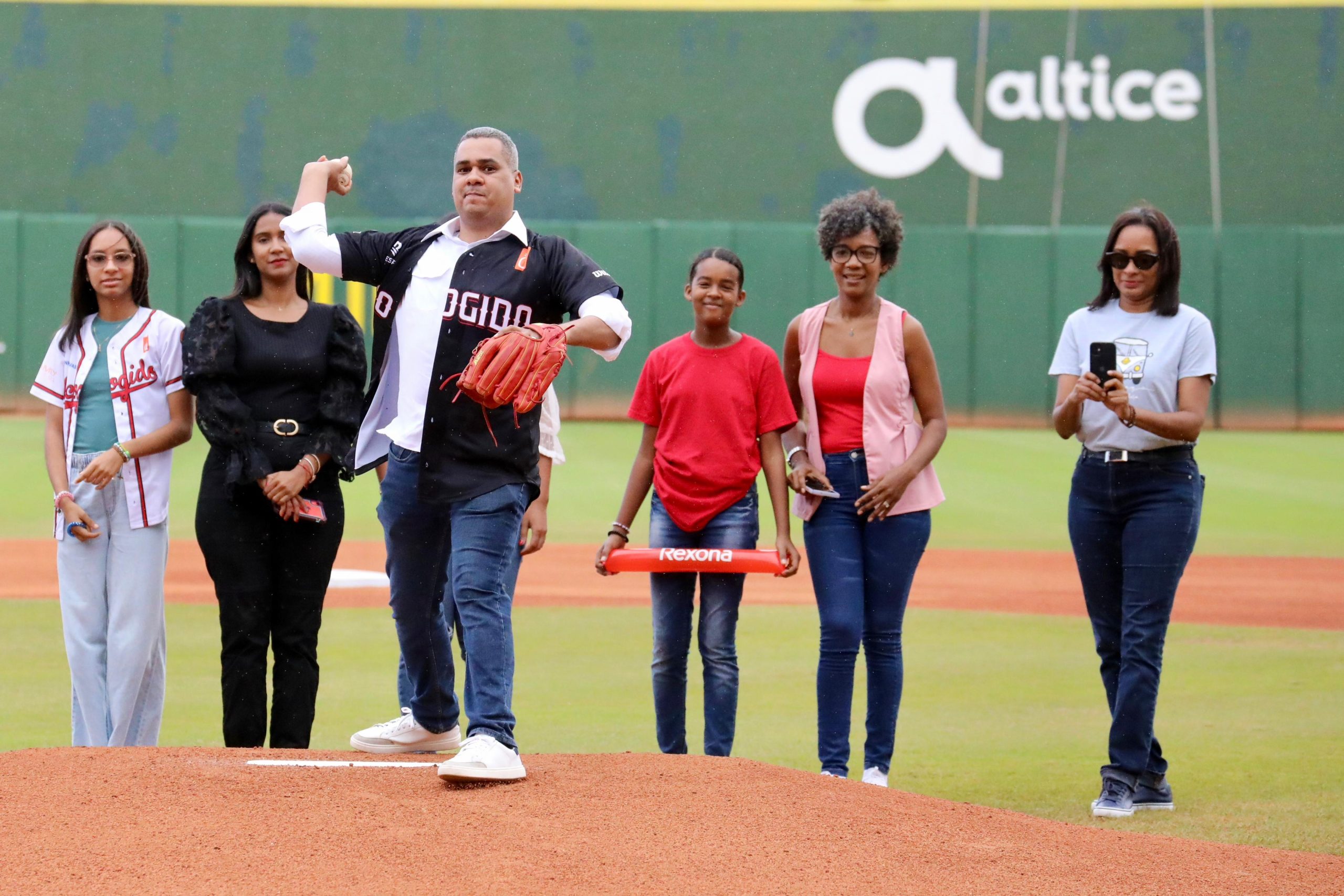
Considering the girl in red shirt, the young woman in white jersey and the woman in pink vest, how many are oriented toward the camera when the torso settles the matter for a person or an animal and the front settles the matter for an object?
3

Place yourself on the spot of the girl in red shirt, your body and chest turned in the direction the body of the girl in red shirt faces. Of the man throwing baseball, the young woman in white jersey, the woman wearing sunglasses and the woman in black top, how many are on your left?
1

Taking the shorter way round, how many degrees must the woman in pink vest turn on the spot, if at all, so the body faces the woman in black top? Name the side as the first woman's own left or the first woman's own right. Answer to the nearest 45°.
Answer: approximately 90° to the first woman's own right

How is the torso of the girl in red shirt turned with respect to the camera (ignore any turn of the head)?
toward the camera

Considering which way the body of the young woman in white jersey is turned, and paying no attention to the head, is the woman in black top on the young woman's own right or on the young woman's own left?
on the young woman's own left

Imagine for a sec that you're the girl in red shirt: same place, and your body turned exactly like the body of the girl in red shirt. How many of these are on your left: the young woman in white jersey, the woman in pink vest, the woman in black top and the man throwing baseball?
1

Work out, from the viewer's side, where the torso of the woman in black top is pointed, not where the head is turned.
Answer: toward the camera

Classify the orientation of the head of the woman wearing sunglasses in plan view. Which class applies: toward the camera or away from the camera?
toward the camera

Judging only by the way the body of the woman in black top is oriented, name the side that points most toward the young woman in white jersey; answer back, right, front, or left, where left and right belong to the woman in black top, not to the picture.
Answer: right

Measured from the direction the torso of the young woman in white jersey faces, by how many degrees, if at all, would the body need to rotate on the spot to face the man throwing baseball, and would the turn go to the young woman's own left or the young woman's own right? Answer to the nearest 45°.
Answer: approximately 45° to the young woman's own left

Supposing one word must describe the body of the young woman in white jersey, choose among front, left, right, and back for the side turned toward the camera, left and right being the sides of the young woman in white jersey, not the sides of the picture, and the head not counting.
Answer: front

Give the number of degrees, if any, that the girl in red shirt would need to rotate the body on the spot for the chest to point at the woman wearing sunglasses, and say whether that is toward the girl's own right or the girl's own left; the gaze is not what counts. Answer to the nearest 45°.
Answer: approximately 90° to the girl's own left

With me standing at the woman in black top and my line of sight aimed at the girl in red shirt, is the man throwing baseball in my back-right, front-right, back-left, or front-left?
front-right

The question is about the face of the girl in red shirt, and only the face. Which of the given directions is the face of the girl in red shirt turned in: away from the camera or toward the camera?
toward the camera
